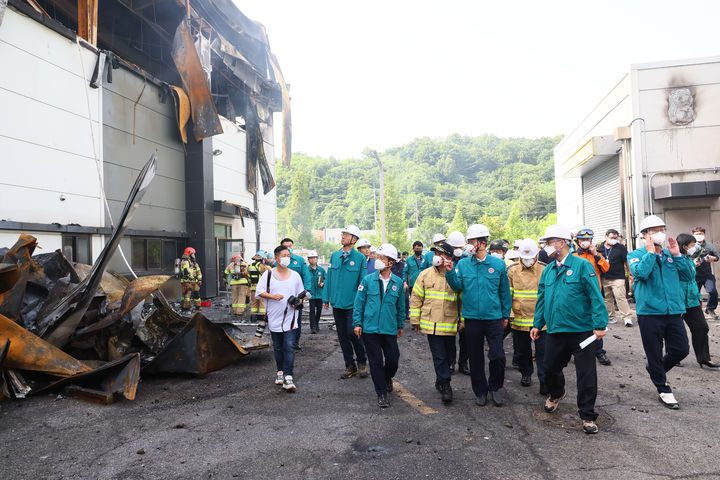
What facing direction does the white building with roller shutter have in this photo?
to the viewer's left

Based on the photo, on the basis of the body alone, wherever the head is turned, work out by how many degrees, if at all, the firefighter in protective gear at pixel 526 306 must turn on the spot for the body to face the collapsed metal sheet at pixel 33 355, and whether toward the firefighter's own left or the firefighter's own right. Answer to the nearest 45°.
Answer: approximately 45° to the firefighter's own right

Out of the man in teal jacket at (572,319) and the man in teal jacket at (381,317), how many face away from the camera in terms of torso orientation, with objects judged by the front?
0

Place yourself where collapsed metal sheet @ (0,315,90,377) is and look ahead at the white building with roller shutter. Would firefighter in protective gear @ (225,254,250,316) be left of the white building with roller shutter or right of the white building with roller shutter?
left

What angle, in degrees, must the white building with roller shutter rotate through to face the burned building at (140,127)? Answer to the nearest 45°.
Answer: approximately 45° to its left

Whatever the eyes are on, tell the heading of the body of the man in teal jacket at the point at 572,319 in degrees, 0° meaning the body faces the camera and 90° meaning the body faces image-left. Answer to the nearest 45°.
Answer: approximately 45°

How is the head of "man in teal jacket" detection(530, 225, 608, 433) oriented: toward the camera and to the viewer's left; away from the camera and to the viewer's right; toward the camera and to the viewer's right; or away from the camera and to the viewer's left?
toward the camera and to the viewer's left

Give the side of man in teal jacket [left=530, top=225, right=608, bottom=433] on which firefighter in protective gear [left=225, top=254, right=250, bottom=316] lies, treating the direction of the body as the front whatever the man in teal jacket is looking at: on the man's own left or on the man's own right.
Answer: on the man's own right

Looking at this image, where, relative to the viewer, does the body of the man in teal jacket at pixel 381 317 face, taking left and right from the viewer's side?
facing the viewer

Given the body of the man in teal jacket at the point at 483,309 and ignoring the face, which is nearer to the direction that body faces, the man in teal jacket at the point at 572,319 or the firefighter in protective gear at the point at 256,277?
the man in teal jacket

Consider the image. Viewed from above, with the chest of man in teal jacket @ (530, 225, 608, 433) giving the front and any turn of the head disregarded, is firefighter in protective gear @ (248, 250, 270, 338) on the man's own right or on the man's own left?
on the man's own right

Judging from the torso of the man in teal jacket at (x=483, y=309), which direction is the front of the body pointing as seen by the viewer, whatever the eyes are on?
toward the camera

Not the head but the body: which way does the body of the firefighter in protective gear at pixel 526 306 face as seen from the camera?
toward the camera

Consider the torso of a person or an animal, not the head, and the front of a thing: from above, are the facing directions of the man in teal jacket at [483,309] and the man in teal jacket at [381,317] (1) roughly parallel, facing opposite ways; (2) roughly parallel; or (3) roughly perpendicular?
roughly parallel
